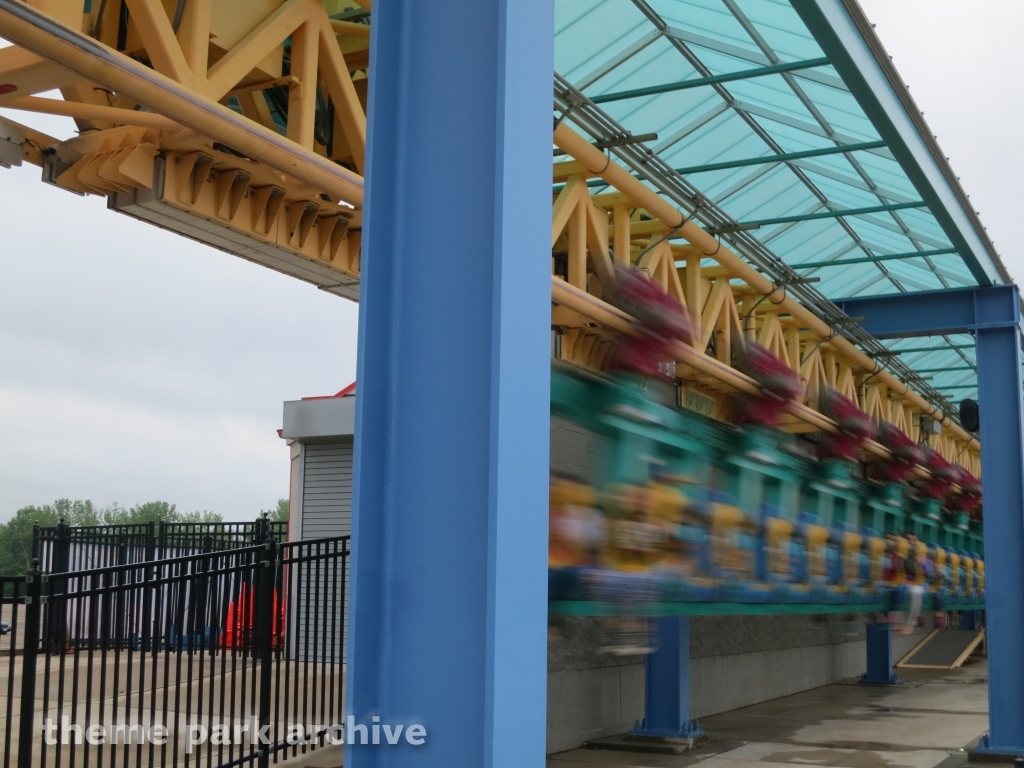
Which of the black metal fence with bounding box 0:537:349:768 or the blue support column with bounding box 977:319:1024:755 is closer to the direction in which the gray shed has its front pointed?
the black metal fence

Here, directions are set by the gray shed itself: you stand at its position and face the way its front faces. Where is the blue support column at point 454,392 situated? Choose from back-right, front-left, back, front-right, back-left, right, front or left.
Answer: front

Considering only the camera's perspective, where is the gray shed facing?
facing the viewer

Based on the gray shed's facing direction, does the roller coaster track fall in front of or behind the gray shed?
in front

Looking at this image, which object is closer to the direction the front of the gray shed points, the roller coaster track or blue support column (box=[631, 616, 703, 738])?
the roller coaster track

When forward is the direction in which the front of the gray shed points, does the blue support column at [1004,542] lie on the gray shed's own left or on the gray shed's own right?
on the gray shed's own left

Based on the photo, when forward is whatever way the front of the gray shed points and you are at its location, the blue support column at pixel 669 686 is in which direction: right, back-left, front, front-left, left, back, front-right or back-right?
front-left

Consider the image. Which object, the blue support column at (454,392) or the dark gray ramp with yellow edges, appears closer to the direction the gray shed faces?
the blue support column

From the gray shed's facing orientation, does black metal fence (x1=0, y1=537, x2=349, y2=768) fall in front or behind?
in front

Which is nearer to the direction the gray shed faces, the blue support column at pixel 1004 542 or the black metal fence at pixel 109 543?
the blue support column

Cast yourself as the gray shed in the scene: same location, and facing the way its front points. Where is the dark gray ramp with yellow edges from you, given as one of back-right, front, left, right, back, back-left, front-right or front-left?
back-left

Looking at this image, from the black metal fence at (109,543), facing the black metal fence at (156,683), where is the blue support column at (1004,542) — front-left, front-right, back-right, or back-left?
front-left
